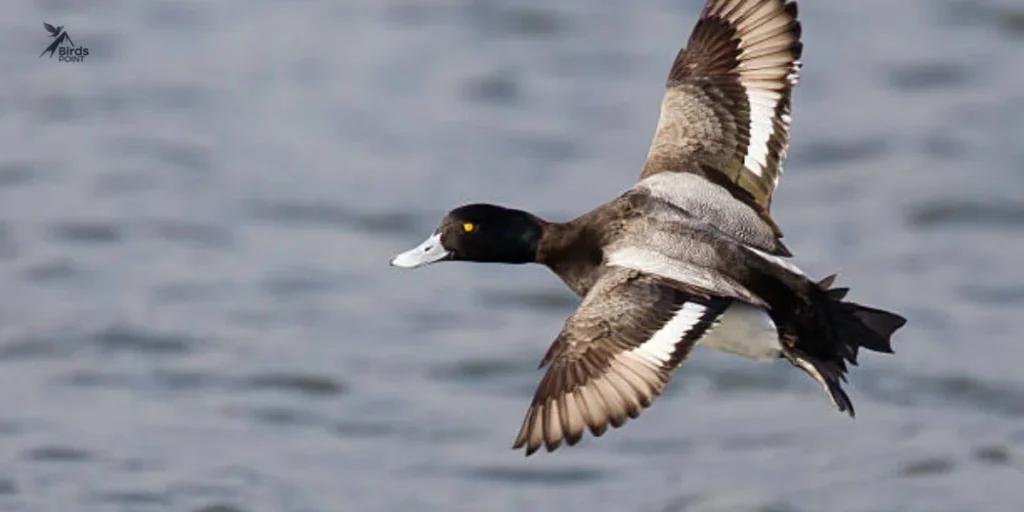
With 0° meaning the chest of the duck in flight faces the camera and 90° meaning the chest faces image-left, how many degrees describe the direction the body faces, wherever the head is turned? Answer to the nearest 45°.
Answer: approximately 90°
